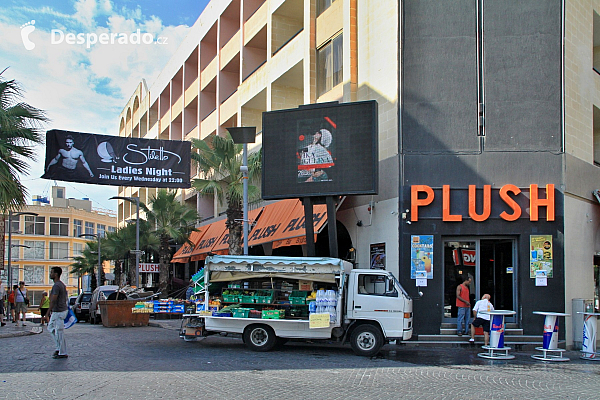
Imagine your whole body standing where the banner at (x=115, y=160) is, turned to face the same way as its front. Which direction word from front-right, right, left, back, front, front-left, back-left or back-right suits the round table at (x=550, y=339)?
front-left

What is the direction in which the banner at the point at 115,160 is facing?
toward the camera

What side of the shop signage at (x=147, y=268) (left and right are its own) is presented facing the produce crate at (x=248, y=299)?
front

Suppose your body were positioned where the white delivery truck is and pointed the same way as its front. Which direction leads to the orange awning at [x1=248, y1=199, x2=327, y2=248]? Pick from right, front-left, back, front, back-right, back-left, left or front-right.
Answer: left

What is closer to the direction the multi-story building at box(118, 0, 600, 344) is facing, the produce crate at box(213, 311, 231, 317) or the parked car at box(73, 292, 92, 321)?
the produce crate

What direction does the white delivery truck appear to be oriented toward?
to the viewer's right

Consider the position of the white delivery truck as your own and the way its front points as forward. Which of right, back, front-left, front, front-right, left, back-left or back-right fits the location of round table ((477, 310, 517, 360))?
front

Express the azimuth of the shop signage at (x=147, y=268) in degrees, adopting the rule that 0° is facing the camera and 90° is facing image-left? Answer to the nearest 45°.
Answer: approximately 0°

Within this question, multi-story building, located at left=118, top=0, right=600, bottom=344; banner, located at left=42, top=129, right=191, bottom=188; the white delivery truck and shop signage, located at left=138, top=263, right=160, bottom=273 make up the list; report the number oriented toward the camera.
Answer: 3

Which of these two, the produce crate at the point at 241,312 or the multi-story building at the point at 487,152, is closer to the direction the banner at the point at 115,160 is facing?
the produce crate

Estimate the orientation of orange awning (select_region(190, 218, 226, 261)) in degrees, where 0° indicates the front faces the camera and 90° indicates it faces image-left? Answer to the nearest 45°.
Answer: approximately 45°

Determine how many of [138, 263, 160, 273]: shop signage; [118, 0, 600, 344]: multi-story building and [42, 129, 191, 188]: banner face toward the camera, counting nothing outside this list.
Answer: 3
